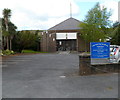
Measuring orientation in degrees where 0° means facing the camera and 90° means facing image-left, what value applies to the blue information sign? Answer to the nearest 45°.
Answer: approximately 0°

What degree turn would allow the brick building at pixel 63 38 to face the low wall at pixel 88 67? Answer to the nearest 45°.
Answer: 0° — it already faces it

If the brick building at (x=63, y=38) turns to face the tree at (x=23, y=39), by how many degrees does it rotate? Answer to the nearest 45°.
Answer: approximately 45° to its right

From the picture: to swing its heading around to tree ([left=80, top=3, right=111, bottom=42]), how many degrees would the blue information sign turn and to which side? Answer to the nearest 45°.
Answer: approximately 180°

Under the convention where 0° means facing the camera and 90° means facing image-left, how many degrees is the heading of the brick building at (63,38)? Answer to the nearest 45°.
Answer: approximately 0°

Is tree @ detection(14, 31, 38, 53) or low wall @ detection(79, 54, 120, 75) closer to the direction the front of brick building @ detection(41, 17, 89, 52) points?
the low wall

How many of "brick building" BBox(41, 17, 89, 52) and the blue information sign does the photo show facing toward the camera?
2

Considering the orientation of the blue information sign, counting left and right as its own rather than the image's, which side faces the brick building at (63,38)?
back
